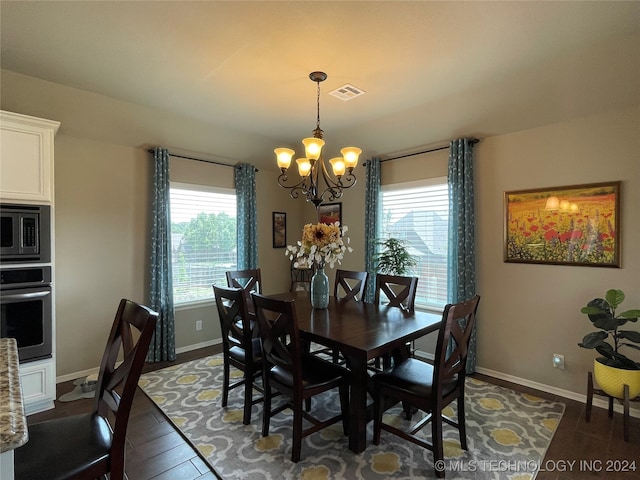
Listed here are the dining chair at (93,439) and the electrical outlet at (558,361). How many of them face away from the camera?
0

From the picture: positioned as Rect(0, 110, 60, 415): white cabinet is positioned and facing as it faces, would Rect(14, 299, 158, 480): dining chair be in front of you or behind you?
in front

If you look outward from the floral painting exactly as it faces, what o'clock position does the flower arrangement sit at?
The flower arrangement is roughly at 12 o'clock from the floral painting.

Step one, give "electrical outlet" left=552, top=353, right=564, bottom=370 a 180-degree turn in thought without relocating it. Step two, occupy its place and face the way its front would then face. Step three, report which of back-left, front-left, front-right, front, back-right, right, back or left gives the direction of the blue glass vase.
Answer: back

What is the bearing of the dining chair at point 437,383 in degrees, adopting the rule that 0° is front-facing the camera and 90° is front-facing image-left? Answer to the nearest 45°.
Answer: approximately 135°

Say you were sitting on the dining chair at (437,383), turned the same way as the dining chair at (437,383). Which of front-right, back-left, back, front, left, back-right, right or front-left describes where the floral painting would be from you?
right

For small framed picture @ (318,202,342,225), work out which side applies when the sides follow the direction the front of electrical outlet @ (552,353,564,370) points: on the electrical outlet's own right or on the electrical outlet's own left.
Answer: on the electrical outlet's own right

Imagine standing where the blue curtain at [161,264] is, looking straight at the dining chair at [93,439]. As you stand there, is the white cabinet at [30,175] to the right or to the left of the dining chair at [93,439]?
right

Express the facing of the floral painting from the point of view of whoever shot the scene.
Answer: facing the viewer and to the left of the viewer

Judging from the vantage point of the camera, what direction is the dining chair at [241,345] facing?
facing away from the viewer and to the right of the viewer

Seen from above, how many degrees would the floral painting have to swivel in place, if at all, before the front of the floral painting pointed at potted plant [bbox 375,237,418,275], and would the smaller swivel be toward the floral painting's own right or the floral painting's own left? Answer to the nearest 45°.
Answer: approximately 45° to the floral painting's own right

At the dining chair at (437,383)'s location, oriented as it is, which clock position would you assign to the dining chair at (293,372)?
the dining chair at (293,372) is roughly at 10 o'clock from the dining chair at (437,383).
